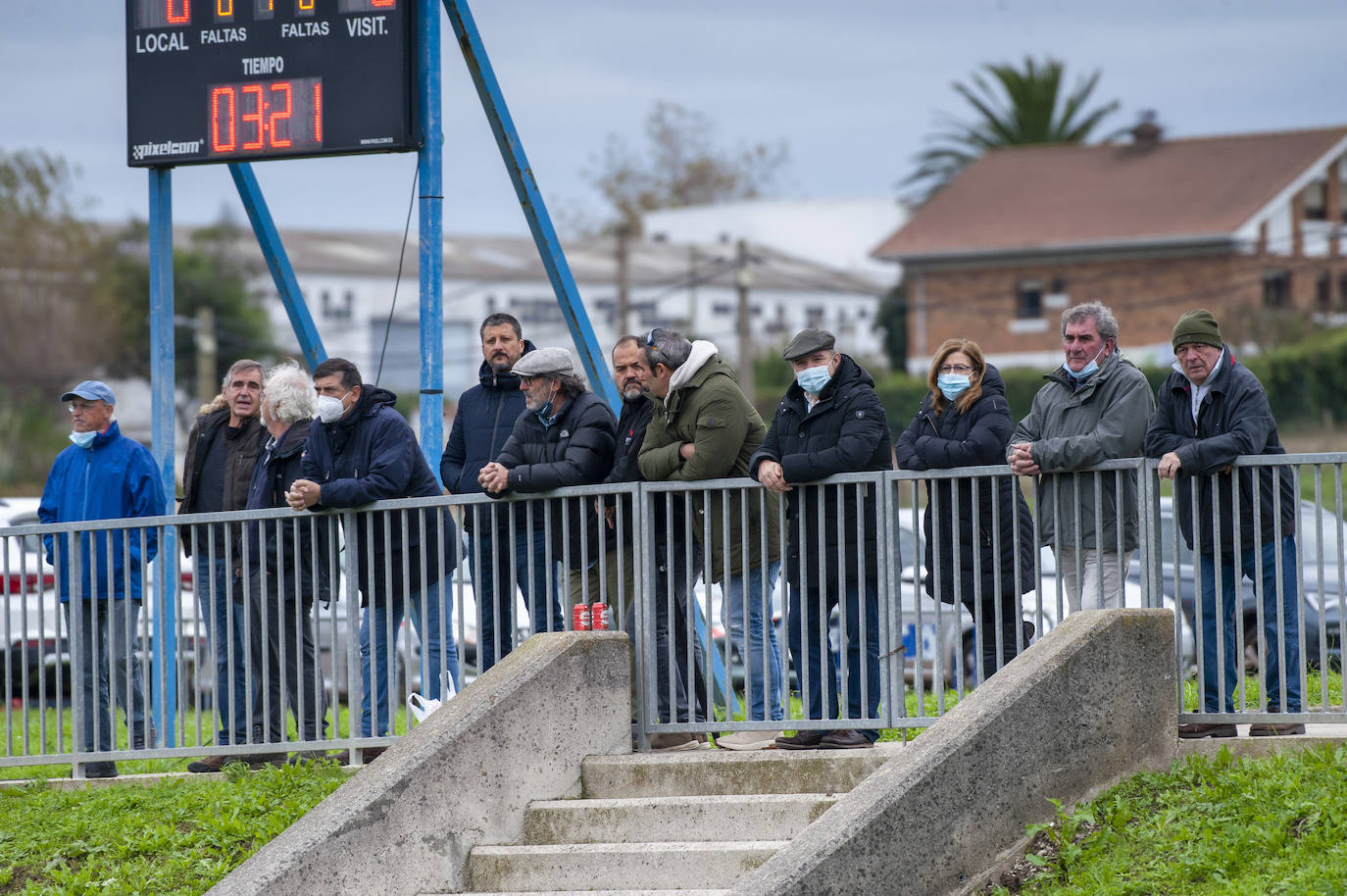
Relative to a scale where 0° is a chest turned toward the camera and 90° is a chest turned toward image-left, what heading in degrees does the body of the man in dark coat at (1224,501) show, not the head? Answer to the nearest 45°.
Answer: approximately 45°

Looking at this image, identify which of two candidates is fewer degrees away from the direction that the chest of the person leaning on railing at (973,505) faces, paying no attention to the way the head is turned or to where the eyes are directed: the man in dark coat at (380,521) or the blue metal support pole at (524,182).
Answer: the man in dark coat

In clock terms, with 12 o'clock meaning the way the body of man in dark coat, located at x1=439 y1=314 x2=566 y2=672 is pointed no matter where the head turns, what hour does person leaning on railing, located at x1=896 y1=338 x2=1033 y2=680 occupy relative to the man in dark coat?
The person leaning on railing is roughly at 10 o'clock from the man in dark coat.

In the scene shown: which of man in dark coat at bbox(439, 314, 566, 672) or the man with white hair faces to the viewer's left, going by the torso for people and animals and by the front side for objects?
the man with white hair

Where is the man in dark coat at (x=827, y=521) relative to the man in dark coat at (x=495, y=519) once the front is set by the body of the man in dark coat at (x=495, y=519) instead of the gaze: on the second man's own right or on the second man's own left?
on the second man's own left

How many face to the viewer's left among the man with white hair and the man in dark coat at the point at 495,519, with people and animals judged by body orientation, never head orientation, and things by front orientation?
1

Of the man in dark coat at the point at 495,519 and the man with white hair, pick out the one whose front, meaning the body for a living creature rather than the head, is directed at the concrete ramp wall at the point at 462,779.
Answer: the man in dark coat
